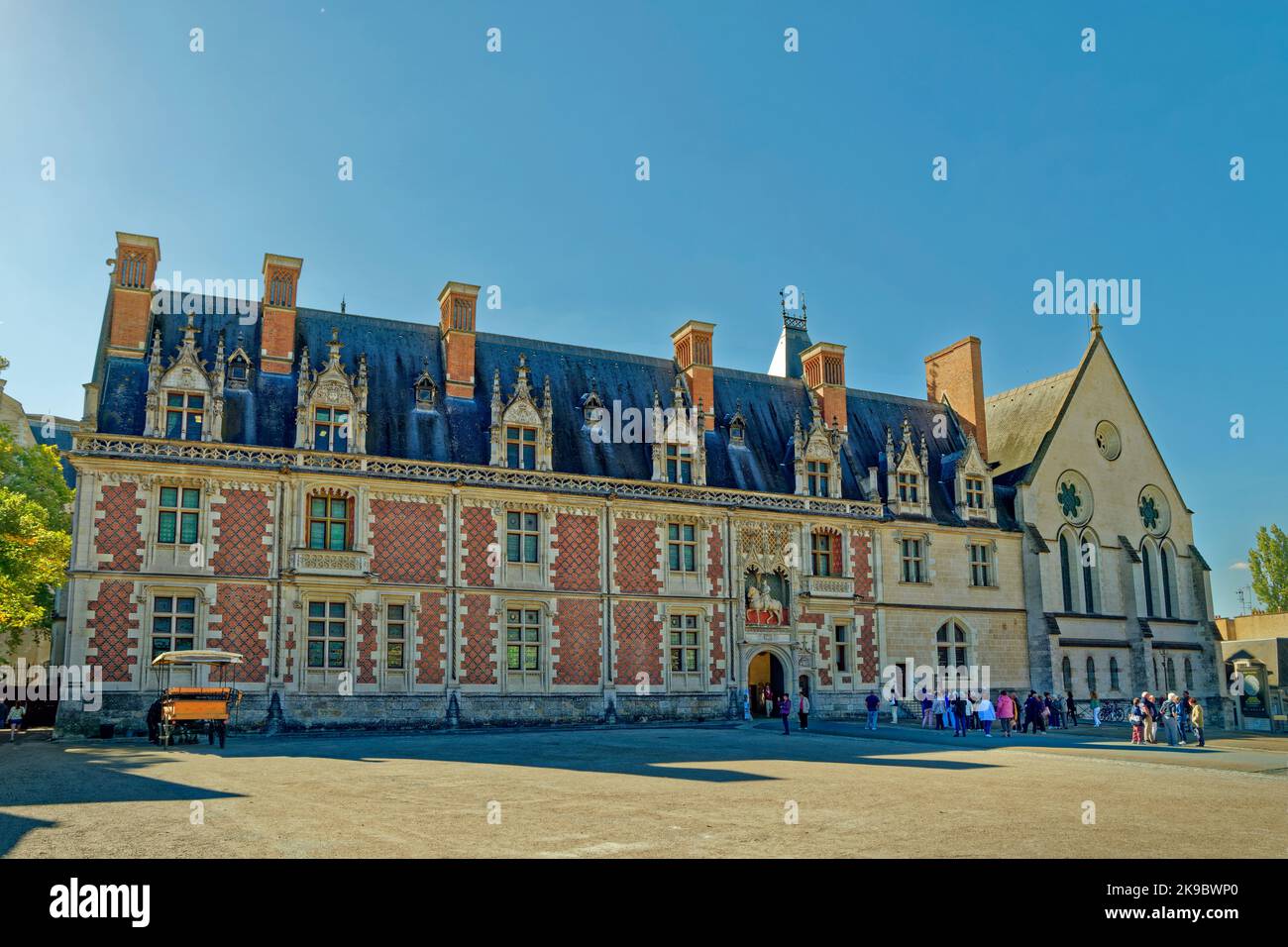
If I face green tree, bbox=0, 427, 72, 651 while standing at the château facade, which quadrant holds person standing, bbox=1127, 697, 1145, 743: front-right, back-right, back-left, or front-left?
back-left

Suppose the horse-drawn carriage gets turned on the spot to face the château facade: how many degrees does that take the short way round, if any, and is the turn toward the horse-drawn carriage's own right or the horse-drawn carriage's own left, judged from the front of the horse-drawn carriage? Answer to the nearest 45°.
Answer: approximately 45° to the horse-drawn carriage's own right

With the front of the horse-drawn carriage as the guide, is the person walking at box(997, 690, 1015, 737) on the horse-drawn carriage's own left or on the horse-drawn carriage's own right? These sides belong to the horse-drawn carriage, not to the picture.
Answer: on the horse-drawn carriage's own right

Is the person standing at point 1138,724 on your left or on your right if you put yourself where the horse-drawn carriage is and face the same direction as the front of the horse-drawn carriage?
on your right

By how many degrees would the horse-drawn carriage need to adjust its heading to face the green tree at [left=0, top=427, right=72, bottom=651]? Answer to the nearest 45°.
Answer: approximately 45° to its left

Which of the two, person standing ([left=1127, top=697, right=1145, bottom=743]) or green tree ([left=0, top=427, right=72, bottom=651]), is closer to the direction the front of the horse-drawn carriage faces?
the green tree
